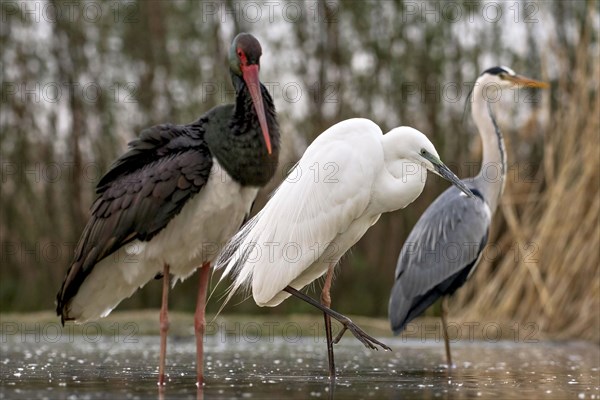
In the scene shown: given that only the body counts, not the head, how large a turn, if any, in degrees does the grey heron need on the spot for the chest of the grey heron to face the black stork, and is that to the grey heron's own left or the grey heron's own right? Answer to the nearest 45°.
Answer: approximately 135° to the grey heron's own right

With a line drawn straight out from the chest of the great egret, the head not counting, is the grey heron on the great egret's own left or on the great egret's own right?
on the great egret's own left

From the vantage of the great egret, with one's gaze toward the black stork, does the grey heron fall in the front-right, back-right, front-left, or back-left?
back-right

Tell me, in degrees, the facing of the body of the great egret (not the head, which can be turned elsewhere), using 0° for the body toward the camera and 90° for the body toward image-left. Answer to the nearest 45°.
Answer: approximately 270°

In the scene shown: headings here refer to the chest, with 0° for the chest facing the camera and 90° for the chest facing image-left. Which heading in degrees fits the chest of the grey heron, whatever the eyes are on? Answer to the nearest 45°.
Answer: approximately 270°

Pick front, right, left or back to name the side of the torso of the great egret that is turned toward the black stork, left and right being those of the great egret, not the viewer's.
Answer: back

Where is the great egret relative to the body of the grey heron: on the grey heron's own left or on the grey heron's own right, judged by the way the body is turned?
on the grey heron's own right

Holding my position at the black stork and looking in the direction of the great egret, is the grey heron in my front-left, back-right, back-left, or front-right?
front-left

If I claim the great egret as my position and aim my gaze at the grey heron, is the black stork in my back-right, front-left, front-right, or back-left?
back-left

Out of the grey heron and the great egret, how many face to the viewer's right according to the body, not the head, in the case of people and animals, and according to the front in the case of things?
2
